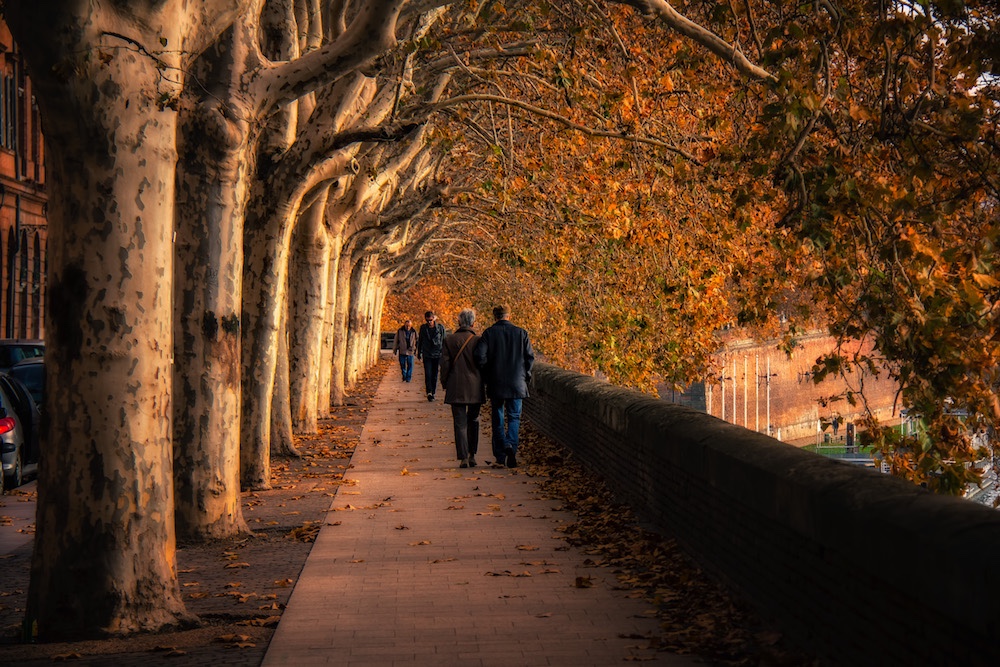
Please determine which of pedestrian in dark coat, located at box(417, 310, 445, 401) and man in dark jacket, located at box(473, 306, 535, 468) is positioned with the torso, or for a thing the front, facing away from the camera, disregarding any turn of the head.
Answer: the man in dark jacket

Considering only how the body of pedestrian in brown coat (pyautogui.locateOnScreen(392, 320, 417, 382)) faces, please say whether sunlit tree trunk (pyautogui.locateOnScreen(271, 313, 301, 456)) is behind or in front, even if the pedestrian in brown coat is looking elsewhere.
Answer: in front

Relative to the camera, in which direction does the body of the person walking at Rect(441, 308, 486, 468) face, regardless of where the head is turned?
away from the camera

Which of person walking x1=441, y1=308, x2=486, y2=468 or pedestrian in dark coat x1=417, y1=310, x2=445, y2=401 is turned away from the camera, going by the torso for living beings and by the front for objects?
the person walking

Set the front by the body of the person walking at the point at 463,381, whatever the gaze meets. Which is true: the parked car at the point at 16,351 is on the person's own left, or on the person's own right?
on the person's own left

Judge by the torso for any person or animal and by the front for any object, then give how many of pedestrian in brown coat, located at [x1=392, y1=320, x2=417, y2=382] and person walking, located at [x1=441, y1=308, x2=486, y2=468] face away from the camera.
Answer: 1

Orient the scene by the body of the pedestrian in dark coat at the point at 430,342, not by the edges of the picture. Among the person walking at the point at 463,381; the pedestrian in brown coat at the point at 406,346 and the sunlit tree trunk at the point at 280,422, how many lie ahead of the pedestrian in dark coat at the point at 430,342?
2

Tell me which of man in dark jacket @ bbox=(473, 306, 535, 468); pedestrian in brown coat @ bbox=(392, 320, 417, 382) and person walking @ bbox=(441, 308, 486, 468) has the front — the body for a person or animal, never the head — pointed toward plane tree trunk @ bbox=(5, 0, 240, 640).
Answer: the pedestrian in brown coat

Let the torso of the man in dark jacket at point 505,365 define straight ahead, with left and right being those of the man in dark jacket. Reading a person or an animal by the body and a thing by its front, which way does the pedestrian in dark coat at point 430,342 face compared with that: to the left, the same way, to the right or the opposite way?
the opposite way

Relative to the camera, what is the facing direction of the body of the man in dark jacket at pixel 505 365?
away from the camera

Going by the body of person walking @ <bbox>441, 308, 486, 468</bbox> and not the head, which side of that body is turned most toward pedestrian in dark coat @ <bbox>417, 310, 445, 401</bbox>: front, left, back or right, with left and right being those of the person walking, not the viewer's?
front

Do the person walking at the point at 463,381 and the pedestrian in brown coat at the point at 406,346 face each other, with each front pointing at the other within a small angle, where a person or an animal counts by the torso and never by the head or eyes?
yes

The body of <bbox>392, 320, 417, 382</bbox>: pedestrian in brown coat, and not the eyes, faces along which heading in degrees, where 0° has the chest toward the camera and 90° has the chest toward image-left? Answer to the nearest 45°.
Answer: approximately 0°

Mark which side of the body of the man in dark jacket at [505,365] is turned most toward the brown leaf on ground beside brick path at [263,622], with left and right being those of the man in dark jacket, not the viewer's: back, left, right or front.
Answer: back

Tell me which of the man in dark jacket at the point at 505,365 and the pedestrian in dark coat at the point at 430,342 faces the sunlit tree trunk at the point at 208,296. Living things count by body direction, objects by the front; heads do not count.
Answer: the pedestrian in dark coat

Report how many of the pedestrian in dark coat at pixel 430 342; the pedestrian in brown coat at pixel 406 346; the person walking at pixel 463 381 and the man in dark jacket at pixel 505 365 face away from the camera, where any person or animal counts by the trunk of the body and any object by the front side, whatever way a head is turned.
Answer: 2

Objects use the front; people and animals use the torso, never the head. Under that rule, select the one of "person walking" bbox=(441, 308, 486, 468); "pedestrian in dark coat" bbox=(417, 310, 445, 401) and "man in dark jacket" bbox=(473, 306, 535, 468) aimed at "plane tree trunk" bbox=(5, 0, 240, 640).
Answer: the pedestrian in dark coat
